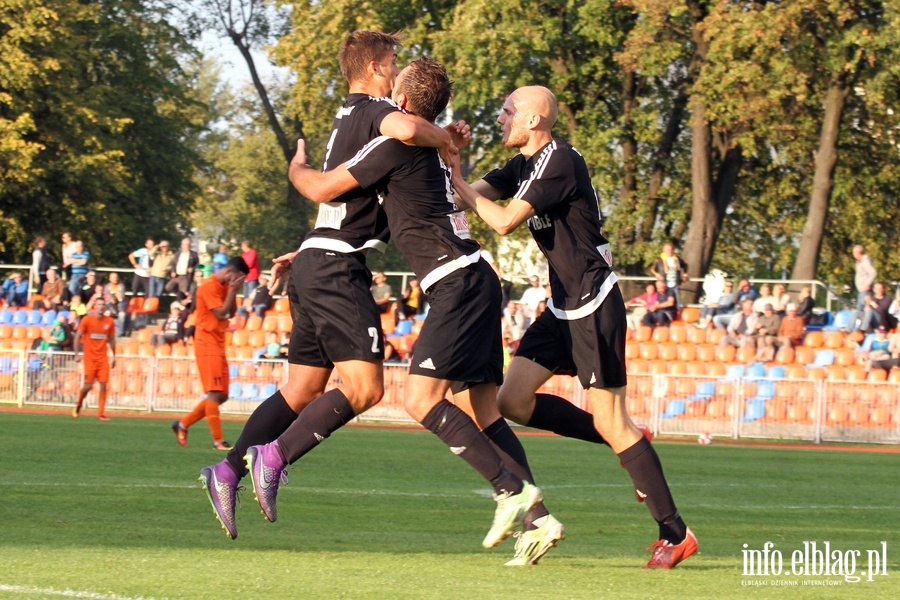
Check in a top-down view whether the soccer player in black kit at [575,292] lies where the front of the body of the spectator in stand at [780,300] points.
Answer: yes

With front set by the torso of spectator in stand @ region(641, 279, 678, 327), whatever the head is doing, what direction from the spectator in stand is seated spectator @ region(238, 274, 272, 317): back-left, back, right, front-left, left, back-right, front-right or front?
front-right

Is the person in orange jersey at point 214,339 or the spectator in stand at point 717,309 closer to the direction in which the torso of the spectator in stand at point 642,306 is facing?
the person in orange jersey

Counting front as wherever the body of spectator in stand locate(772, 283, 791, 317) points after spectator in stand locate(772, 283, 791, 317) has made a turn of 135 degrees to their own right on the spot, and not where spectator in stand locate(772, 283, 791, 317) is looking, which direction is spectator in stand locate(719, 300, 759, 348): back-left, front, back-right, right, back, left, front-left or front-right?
left

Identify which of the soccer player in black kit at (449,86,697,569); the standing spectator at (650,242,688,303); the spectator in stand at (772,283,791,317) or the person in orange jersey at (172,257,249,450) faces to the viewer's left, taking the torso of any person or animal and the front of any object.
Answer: the soccer player in black kit

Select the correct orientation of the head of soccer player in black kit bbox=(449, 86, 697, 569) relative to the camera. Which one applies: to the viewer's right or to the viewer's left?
to the viewer's left

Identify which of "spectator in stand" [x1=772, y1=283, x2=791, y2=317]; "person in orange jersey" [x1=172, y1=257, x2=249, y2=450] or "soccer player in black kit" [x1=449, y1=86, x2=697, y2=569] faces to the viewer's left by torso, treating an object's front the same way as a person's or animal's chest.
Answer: the soccer player in black kit

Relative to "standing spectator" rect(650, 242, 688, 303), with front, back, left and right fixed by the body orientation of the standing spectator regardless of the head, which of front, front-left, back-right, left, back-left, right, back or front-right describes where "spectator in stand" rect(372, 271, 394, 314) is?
right

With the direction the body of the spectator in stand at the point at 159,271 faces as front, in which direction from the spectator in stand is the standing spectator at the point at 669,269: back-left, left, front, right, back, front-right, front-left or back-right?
front-left

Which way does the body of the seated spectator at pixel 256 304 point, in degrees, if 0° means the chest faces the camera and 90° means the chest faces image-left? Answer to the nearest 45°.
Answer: approximately 45°

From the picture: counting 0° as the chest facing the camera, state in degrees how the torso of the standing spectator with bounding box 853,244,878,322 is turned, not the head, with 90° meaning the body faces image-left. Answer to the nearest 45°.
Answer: approximately 45°

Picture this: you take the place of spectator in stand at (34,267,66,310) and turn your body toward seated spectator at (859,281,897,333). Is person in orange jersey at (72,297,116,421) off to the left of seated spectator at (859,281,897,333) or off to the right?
right

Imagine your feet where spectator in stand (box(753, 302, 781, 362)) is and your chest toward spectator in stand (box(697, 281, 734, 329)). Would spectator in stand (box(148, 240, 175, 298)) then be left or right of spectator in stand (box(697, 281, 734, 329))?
left

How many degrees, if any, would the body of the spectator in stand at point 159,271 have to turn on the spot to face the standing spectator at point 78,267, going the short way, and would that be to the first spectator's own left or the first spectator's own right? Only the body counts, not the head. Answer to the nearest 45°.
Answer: approximately 90° to the first spectator's own right

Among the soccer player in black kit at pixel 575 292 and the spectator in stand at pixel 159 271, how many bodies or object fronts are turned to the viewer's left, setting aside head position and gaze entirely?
1
